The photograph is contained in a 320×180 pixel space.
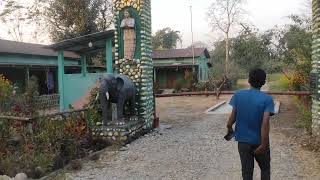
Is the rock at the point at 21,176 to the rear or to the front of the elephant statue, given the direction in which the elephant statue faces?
to the front

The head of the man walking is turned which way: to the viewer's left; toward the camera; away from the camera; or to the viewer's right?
away from the camera

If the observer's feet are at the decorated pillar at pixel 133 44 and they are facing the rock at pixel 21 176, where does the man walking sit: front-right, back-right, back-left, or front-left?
front-left

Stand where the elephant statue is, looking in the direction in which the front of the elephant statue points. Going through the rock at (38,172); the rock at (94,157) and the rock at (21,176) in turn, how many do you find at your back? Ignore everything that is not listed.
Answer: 0

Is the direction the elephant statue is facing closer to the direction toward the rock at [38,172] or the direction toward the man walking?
the rock

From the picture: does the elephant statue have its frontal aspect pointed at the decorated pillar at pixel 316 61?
no

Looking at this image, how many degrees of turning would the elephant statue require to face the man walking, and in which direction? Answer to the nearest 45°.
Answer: approximately 45° to its left

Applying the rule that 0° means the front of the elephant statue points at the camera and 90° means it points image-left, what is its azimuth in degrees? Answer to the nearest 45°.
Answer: approximately 45°
